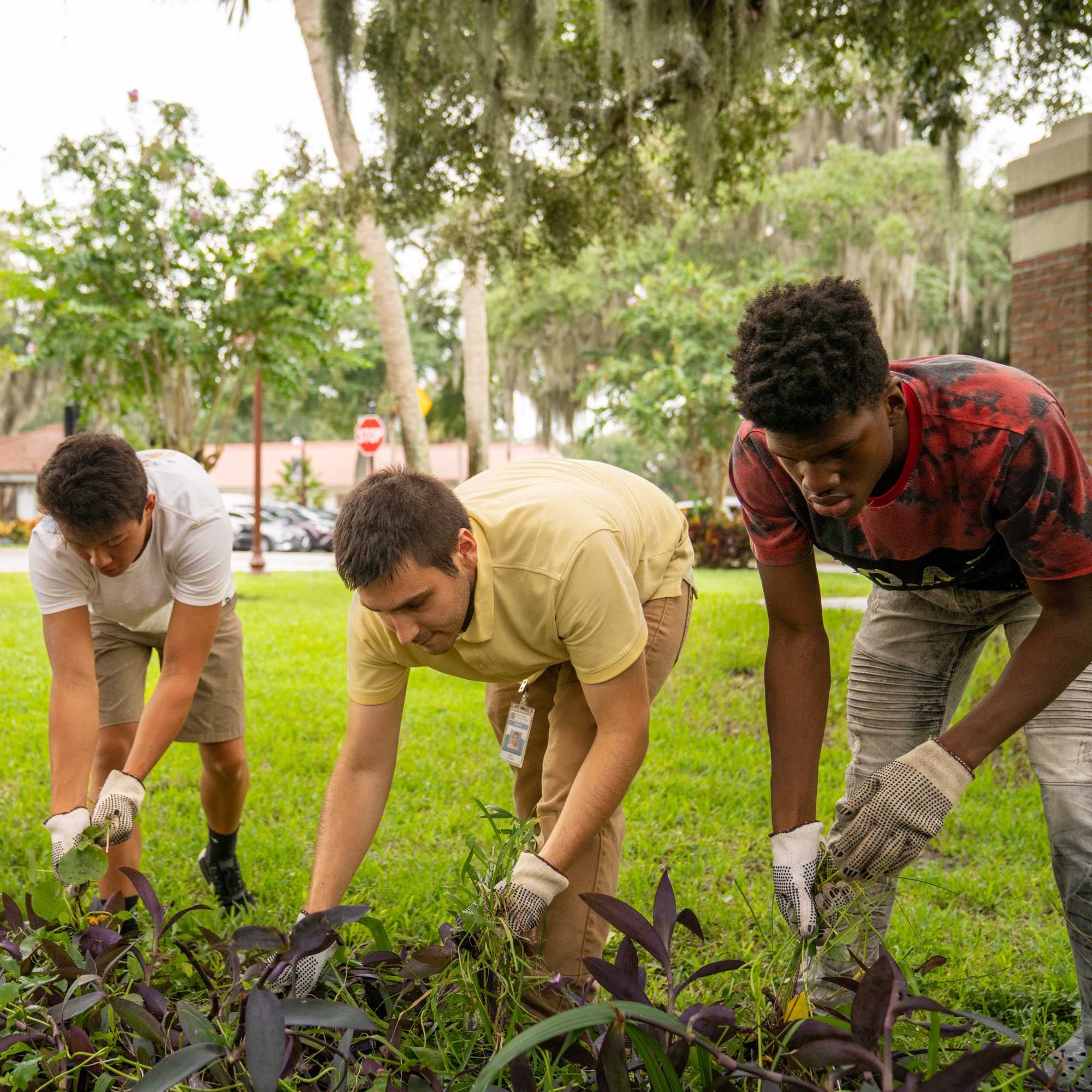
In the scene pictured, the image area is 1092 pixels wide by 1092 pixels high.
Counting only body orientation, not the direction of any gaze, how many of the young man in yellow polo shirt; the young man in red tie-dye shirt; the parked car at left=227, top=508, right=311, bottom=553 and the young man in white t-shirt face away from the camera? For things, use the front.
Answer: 0

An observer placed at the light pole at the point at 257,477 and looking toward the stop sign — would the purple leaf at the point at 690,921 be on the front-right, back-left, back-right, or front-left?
back-right

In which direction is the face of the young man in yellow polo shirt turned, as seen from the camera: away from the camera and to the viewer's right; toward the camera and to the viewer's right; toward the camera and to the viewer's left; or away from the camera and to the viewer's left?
toward the camera and to the viewer's left

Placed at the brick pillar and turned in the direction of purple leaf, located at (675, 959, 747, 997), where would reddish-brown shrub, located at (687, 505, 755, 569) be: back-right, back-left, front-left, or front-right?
back-right

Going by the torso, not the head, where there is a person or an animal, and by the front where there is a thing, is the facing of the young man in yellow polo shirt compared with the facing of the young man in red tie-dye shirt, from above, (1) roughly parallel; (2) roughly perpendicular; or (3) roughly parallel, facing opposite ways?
roughly parallel

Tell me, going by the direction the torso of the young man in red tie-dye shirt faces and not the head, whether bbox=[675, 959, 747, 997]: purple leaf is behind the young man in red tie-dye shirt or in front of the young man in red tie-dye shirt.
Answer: in front

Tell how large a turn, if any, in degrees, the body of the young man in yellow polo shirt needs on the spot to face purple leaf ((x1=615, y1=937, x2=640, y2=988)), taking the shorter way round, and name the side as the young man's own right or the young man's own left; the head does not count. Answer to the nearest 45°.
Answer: approximately 45° to the young man's own left
